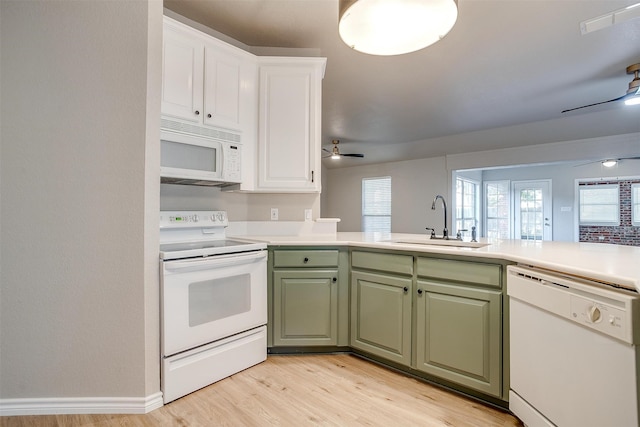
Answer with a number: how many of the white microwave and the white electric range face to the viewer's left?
0

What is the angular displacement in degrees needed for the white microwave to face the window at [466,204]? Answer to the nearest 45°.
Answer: approximately 90° to its left

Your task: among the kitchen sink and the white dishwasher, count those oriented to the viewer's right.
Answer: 0

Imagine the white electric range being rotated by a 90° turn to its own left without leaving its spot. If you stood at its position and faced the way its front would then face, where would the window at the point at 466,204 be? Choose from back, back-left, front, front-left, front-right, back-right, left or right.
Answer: front

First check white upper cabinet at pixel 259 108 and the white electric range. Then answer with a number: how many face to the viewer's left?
0

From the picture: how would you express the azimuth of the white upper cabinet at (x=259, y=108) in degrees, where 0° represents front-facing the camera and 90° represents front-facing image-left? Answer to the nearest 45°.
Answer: approximately 315°

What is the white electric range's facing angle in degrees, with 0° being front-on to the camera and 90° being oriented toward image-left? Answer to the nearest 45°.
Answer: approximately 315°

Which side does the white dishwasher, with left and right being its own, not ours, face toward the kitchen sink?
right
